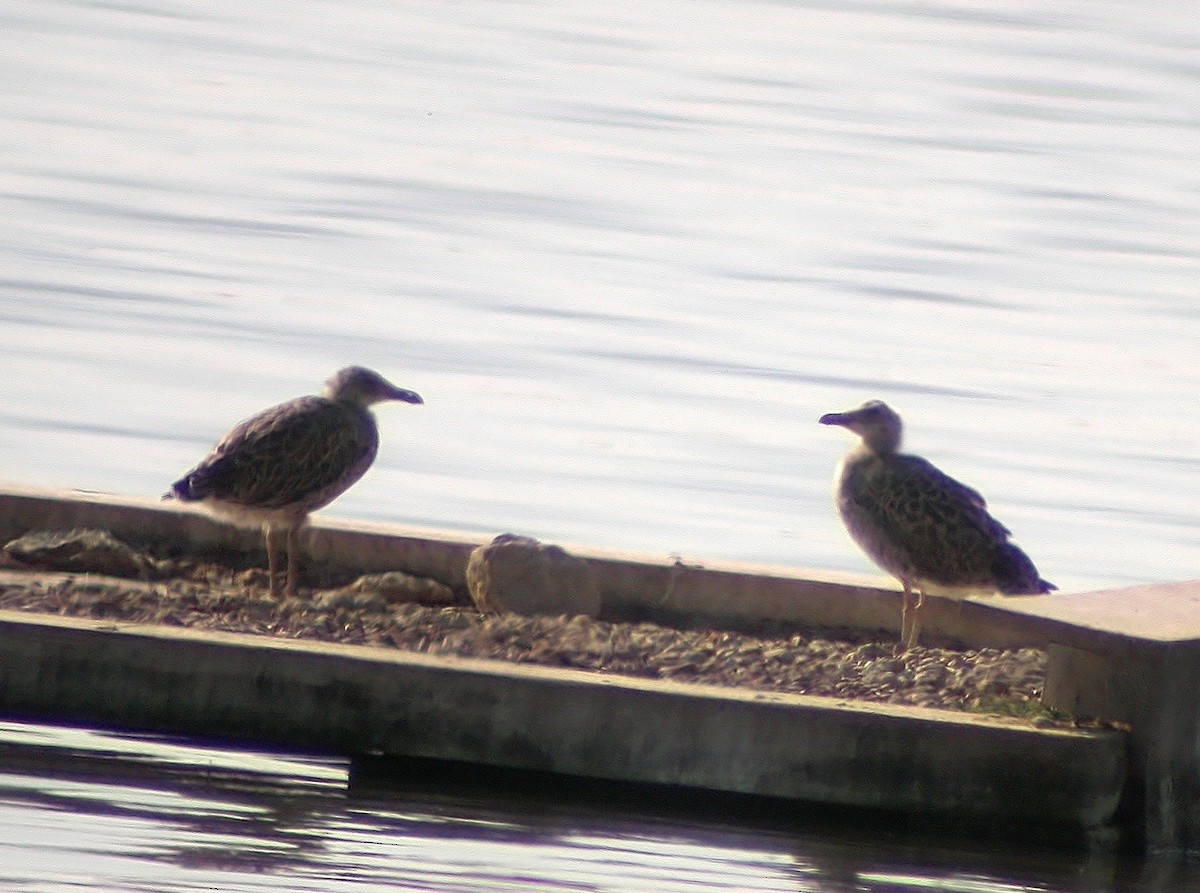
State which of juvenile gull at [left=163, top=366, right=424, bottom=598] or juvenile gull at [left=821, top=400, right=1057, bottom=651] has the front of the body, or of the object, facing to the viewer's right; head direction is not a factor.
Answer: juvenile gull at [left=163, top=366, right=424, bottom=598]

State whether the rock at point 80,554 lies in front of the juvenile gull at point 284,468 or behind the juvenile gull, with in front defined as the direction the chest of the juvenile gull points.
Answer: behind

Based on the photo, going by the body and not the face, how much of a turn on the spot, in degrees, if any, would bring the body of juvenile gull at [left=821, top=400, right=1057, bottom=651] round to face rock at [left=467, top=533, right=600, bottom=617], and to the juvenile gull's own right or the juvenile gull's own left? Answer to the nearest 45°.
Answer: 0° — it already faces it

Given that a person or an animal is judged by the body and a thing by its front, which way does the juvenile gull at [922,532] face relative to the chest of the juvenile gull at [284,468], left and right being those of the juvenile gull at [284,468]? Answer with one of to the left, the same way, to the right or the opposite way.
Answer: the opposite way

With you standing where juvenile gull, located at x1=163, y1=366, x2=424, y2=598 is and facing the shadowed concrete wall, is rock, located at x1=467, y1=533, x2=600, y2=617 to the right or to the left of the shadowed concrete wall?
left

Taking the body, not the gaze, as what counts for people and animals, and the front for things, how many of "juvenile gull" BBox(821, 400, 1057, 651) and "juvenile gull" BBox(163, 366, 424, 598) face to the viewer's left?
1

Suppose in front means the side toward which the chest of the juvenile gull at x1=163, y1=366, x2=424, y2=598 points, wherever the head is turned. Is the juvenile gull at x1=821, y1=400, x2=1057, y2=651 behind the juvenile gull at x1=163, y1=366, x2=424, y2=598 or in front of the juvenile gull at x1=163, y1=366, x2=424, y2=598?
in front

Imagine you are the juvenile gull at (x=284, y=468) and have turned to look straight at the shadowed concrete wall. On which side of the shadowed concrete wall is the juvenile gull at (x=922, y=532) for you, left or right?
left

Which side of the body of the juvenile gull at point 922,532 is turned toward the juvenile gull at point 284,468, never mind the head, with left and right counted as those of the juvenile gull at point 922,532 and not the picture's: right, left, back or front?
front

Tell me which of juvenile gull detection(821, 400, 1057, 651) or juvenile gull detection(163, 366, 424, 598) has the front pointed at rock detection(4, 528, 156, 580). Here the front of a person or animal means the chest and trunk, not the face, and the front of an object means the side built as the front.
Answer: juvenile gull detection(821, 400, 1057, 651)

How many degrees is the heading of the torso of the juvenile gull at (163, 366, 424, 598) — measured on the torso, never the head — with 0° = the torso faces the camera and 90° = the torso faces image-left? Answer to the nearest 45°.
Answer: approximately 270°

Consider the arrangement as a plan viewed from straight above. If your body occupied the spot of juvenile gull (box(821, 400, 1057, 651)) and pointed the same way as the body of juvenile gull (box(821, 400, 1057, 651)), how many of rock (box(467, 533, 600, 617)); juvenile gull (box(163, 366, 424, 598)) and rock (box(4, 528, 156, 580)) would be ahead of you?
3

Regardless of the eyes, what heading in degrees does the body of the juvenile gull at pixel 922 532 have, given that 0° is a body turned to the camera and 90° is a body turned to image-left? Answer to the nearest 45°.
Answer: approximately 90°
